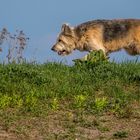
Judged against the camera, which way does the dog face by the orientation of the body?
to the viewer's left

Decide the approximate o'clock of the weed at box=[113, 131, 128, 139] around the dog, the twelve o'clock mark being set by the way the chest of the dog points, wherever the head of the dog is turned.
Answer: The weed is roughly at 9 o'clock from the dog.
